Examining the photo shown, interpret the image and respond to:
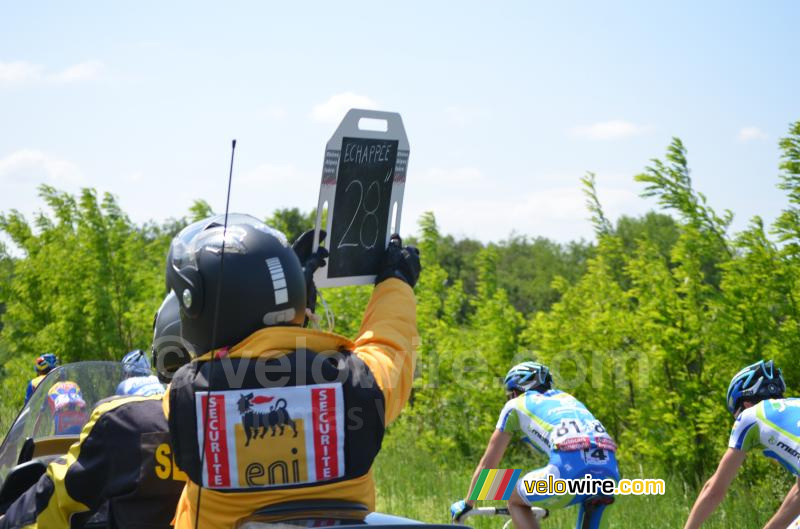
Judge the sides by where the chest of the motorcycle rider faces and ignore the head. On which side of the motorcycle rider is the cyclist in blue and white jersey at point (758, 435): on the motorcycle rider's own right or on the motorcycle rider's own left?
on the motorcycle rider's own right

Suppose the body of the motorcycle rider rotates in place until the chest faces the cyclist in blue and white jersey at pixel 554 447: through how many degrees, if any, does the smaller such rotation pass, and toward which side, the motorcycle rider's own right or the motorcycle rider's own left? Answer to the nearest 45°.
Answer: approximately 90° to the motorcycle rider's own right

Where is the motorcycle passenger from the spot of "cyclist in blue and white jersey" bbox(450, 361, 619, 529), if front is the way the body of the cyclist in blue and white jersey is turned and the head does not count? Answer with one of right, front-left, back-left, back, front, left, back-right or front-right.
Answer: back-left

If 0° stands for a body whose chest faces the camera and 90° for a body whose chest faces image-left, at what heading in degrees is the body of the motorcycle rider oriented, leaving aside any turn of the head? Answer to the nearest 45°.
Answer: approximately 135°

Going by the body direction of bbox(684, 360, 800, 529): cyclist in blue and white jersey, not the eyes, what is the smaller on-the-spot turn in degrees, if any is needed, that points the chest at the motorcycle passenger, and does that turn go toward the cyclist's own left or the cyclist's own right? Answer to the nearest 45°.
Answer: approximately 90° to the cyclist's own left

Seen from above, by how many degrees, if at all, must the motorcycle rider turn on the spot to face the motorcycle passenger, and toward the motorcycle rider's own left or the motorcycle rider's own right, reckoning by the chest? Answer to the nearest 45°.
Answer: approximately 180°

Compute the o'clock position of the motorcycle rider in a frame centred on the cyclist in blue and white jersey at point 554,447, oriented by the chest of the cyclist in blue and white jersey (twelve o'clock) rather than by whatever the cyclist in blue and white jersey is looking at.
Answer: The motorcycle rider is roughly at 8 o'clock from the cyclist in blue and white jersey.
